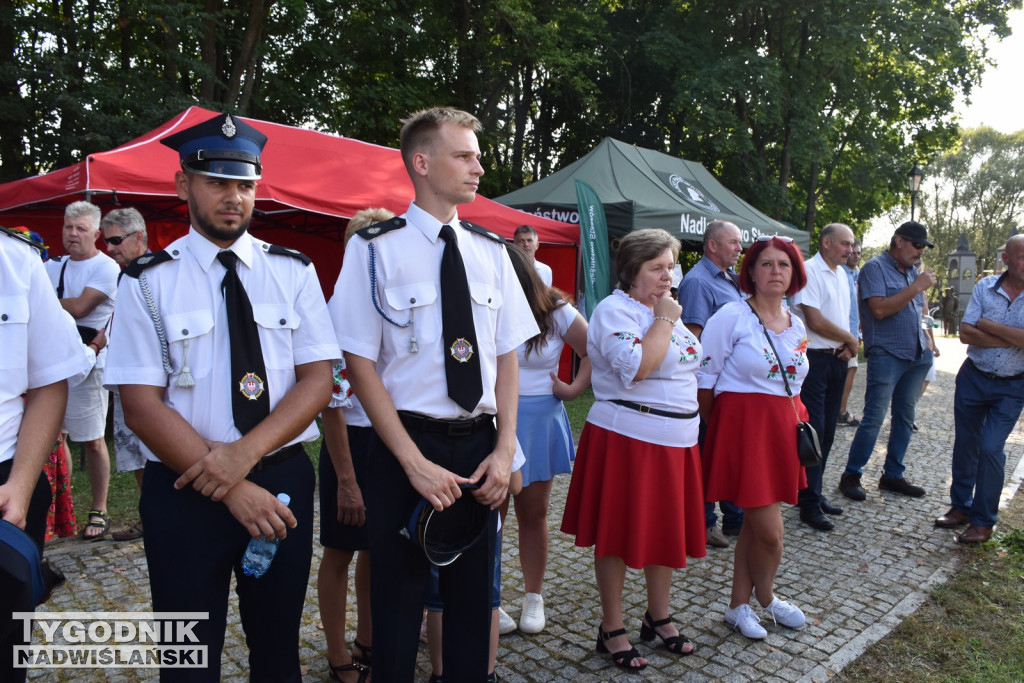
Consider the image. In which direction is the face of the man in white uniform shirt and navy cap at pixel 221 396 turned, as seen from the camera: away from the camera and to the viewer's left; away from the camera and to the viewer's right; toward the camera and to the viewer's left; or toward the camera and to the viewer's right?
toward the camera and to the viewer's right

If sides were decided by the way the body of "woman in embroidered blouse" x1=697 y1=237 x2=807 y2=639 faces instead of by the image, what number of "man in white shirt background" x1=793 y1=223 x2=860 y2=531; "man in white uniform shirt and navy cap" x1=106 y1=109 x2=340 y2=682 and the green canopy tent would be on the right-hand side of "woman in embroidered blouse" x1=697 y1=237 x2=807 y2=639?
1

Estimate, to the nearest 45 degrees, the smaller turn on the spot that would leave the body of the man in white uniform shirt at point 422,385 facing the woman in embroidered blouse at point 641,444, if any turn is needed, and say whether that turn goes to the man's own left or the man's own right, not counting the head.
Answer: approximately 90° to the man's own left

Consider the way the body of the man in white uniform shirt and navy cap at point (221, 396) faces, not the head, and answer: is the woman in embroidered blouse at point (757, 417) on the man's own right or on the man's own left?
on the man's own left

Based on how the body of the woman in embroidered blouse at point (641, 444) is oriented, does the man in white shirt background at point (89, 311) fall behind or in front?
behind

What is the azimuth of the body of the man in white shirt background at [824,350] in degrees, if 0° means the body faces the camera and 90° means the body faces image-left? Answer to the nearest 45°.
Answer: approximately 315°

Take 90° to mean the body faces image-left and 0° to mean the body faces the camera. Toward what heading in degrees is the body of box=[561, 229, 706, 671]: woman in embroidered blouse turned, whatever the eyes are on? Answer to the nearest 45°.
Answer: approximately 315°

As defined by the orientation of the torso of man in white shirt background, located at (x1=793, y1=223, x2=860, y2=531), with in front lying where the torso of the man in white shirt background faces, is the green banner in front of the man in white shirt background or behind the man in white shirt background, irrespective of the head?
behind

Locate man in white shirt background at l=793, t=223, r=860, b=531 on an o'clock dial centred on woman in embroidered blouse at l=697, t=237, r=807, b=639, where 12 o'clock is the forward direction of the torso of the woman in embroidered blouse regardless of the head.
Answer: The man in white shirt background is roughly at 8 o'clock from the woman in embroidered blouse.

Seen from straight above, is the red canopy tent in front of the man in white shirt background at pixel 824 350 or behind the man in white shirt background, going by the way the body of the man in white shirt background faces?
behind

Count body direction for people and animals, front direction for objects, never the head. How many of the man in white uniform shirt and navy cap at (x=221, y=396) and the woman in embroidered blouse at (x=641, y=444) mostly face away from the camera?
0

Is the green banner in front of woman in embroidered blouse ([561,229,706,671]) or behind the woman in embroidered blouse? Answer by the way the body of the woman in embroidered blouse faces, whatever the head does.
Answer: behind

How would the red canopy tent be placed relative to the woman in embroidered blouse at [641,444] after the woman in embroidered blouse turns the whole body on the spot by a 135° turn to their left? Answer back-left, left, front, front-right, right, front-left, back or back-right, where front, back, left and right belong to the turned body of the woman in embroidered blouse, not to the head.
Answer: front-left

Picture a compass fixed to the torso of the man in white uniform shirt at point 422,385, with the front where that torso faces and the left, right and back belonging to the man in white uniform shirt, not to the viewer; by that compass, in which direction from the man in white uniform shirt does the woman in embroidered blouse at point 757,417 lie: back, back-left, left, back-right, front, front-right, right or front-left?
left

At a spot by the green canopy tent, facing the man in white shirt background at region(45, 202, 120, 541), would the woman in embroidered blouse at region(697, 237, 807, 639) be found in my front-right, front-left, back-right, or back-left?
front-left
